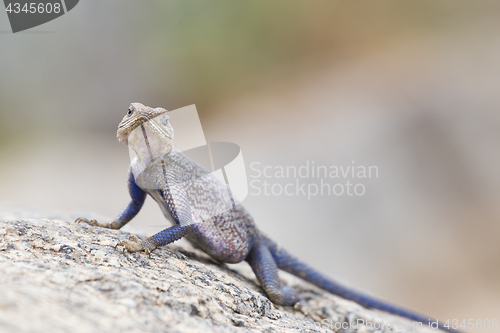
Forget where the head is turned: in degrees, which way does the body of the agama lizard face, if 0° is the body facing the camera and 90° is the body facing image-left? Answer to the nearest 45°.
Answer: approximately 45°
